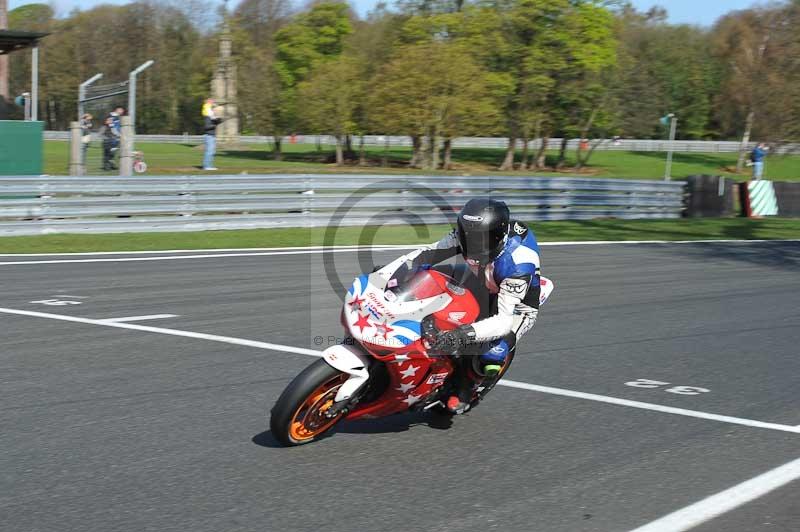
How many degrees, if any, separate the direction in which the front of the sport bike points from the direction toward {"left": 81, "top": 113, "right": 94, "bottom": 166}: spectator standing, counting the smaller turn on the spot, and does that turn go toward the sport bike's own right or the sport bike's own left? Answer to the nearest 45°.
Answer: approximately 90° to the sport bike's own right

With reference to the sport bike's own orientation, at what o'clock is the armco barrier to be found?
The armco barrier is roughly at 4 o'clock from the sport bike.

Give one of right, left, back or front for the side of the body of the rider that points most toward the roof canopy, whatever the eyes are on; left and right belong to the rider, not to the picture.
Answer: right

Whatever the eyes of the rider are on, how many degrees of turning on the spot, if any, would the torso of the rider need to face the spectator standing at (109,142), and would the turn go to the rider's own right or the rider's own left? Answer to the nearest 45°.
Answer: approximately 90° to the rider's own right

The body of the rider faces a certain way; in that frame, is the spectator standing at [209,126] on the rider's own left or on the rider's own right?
on the rider's own right

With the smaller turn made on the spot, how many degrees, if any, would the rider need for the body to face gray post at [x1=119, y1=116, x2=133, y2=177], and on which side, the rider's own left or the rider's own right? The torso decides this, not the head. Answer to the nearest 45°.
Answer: approximately 90° to the rider's own right
